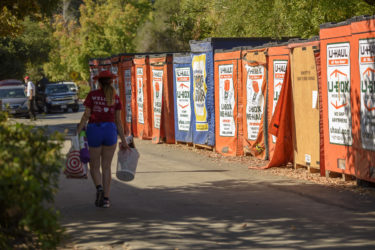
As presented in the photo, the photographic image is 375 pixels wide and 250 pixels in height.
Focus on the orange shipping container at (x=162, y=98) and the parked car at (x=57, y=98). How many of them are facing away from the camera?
0

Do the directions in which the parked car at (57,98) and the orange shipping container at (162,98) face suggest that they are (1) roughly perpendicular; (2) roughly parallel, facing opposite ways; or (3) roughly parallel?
roughly perpendicular

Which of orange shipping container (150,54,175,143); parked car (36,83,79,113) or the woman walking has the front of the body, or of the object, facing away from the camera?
the woman walking

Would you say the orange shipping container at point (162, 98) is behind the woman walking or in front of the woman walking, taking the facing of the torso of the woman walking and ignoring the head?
in front

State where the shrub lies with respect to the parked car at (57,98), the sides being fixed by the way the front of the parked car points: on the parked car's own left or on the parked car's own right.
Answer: on the parked car's own right

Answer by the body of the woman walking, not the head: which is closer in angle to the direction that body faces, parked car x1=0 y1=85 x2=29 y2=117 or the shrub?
the parked car

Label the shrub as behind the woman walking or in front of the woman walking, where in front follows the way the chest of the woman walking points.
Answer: behind

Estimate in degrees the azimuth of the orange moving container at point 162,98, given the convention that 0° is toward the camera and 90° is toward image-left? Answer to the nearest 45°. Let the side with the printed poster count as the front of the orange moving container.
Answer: approximately 45°

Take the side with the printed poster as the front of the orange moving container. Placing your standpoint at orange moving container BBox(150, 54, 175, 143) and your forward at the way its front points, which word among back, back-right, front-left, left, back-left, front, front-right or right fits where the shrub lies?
front-left

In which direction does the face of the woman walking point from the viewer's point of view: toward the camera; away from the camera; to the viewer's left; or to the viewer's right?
away from the camera

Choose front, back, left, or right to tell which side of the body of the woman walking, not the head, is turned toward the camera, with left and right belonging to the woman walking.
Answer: back

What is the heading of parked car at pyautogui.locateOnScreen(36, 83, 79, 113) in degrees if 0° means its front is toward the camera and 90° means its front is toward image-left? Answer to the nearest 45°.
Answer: approximately 315°

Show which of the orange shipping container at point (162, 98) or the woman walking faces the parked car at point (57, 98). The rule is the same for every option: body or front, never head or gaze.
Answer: the woman walking
